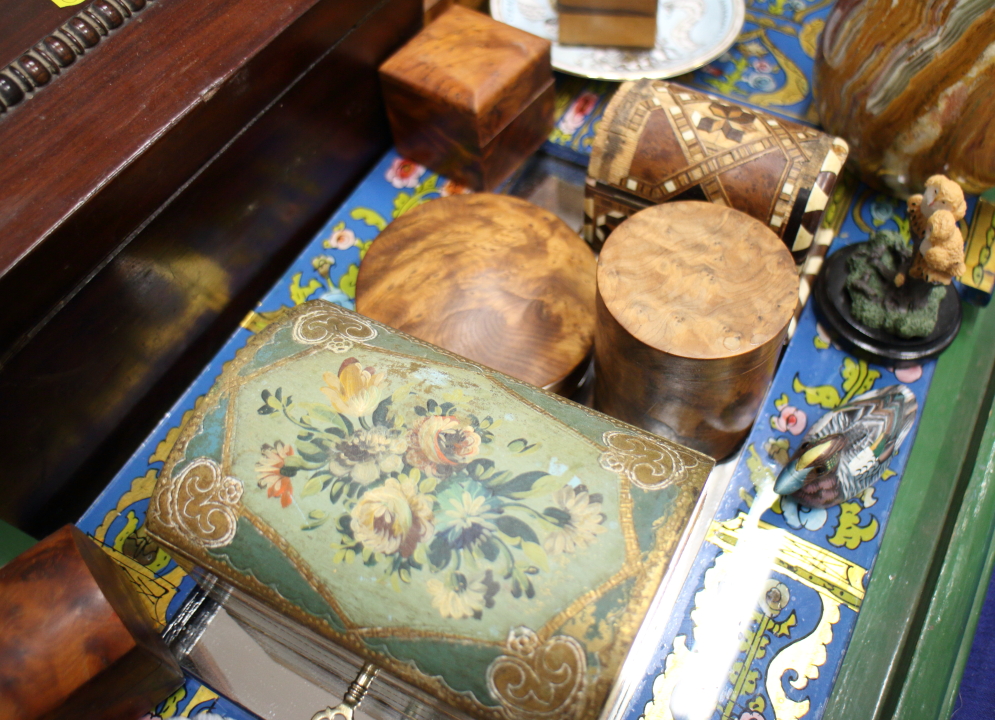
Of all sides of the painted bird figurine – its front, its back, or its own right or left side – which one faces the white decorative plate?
right

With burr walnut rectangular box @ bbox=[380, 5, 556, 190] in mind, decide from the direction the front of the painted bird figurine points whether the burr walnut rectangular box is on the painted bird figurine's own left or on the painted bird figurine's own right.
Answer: on the painted bird figurine's own right

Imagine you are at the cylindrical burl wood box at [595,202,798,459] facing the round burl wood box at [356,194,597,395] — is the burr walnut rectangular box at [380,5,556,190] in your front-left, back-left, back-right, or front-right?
front-right

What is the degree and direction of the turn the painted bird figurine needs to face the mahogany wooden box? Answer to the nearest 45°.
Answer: approximately 45° to its right

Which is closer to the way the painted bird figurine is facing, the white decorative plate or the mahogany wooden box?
the mahogany wooden box

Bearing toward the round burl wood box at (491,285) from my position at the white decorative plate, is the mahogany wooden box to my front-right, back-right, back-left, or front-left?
front-right

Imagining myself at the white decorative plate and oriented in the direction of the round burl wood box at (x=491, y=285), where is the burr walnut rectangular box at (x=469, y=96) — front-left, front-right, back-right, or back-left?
front-right

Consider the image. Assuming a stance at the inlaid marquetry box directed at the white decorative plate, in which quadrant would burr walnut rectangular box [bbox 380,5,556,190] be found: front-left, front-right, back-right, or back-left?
front-left

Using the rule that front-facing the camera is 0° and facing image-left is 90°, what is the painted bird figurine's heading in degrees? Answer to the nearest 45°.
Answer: approximately 45°
